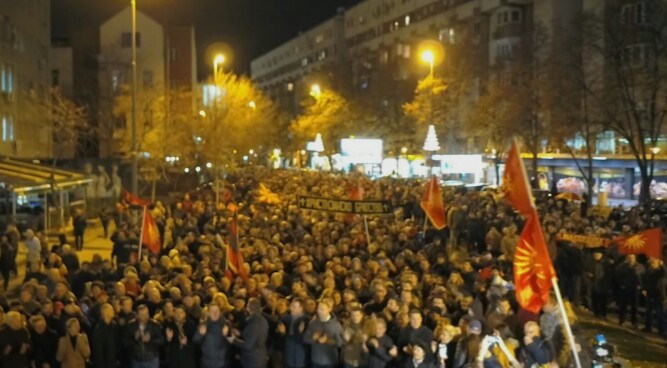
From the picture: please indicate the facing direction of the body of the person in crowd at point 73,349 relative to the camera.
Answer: toward the camera

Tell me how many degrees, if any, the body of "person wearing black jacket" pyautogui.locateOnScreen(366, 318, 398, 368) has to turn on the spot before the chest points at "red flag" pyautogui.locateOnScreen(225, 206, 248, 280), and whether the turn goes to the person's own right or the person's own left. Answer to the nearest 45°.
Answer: approximately 135° to the person's own right

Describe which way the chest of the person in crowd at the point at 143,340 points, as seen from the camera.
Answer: toward the camera

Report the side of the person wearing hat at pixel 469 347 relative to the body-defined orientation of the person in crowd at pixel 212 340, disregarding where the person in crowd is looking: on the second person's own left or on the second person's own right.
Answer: on the second person's own left

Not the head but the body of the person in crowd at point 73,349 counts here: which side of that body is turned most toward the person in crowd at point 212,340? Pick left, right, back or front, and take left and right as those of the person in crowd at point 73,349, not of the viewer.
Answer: left

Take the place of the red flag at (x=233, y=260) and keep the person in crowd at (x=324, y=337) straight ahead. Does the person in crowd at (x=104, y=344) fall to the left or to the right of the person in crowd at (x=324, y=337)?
right

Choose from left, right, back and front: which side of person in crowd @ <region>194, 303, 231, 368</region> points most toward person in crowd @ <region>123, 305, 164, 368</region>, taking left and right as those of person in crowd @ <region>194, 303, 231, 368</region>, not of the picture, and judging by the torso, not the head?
right

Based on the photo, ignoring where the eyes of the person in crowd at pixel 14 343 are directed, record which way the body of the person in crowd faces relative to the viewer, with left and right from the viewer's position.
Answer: facing the viewer

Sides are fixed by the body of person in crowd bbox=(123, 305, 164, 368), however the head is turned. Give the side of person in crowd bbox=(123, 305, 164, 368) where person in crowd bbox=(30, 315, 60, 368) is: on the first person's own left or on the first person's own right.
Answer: on the first person's own right

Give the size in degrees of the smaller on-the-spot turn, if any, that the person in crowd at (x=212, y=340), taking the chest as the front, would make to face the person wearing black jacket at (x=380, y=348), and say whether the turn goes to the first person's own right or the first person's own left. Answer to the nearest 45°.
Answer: approximately 90° to the first person's own left
